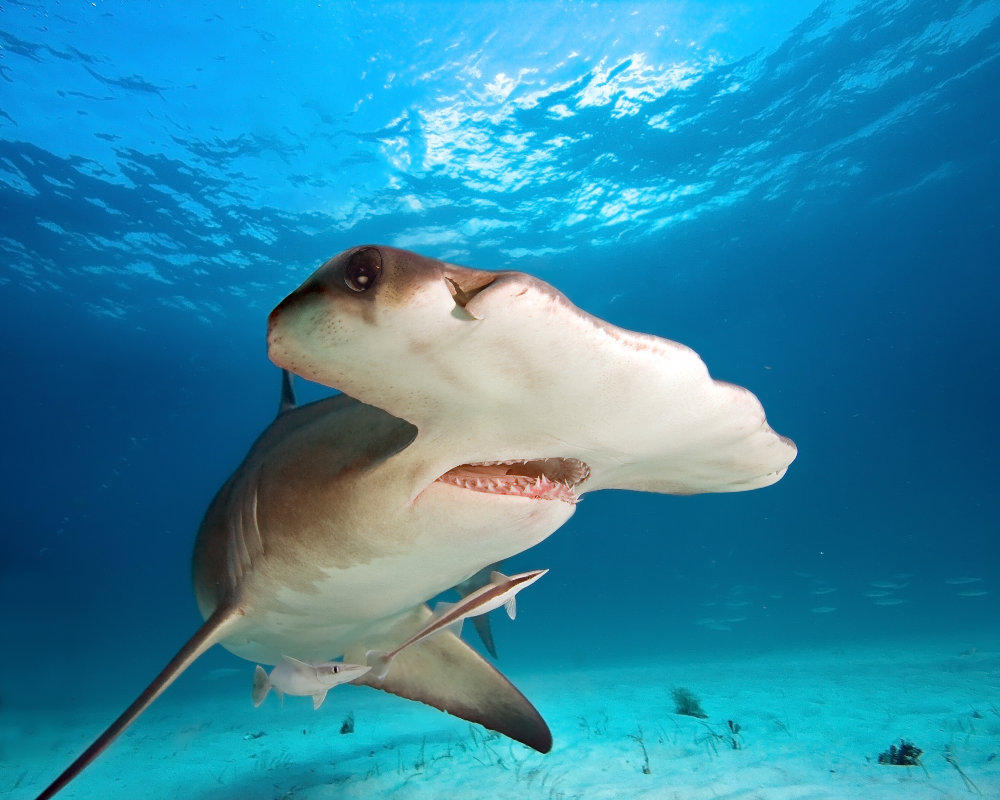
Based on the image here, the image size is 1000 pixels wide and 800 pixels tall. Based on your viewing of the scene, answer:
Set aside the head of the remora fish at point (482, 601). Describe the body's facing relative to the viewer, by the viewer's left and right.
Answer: facing to the right of the viewer

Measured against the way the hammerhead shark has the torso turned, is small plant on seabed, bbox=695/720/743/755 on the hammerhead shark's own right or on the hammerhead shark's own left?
on the hammerhead shark's own left

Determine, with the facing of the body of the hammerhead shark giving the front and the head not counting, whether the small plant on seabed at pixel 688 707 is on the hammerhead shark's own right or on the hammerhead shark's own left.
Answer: on the hammerhead shark's own left

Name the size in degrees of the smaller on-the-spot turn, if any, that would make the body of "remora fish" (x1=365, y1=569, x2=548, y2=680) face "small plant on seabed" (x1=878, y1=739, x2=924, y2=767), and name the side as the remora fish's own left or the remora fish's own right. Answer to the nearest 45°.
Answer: approximately 45° to the remora fish's own left

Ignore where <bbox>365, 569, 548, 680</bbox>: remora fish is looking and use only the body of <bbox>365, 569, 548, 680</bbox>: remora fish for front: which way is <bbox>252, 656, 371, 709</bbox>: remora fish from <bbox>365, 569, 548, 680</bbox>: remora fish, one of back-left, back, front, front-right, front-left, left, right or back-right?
back-left

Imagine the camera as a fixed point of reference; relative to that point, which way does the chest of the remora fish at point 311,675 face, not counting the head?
to the viewer's right

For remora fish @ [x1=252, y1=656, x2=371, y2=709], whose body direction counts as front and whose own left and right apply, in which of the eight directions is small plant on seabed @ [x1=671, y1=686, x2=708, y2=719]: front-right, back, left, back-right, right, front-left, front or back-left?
front-left

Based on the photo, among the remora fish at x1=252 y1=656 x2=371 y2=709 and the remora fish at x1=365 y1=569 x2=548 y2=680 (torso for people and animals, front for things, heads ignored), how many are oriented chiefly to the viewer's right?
2

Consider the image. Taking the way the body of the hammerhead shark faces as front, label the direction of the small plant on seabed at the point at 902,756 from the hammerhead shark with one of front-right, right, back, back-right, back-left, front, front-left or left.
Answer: left

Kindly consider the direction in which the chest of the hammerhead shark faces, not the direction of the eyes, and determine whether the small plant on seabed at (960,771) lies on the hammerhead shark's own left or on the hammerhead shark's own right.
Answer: on the hammerhead shark's own left
